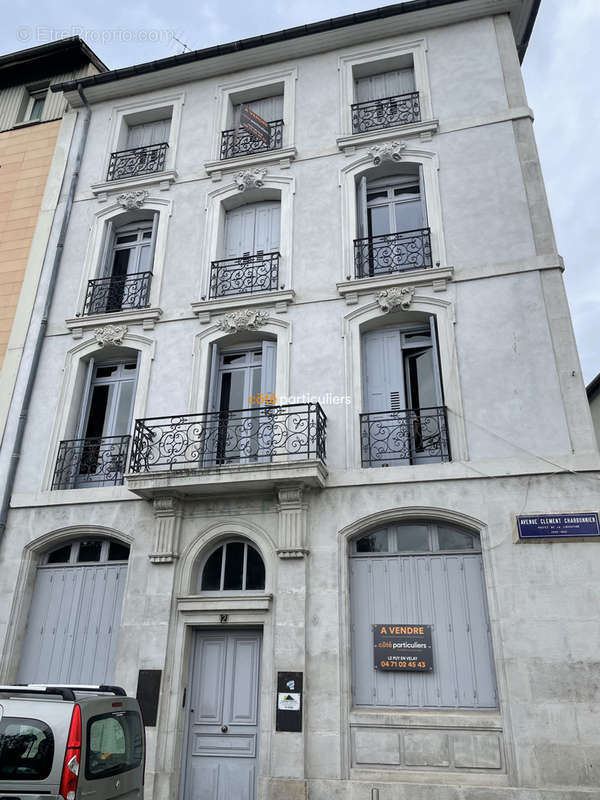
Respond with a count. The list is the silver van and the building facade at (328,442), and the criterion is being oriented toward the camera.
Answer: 1
